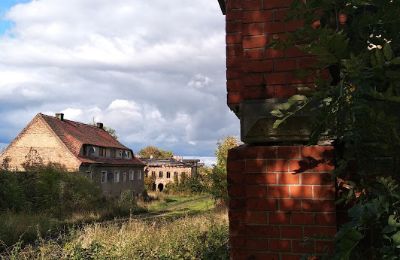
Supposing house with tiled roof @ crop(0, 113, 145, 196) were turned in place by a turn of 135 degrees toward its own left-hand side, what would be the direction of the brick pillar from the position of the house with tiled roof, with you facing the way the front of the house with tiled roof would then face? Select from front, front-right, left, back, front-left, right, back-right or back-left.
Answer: back

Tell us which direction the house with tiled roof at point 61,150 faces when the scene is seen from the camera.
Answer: facing the viewer and to the right of the viewer
